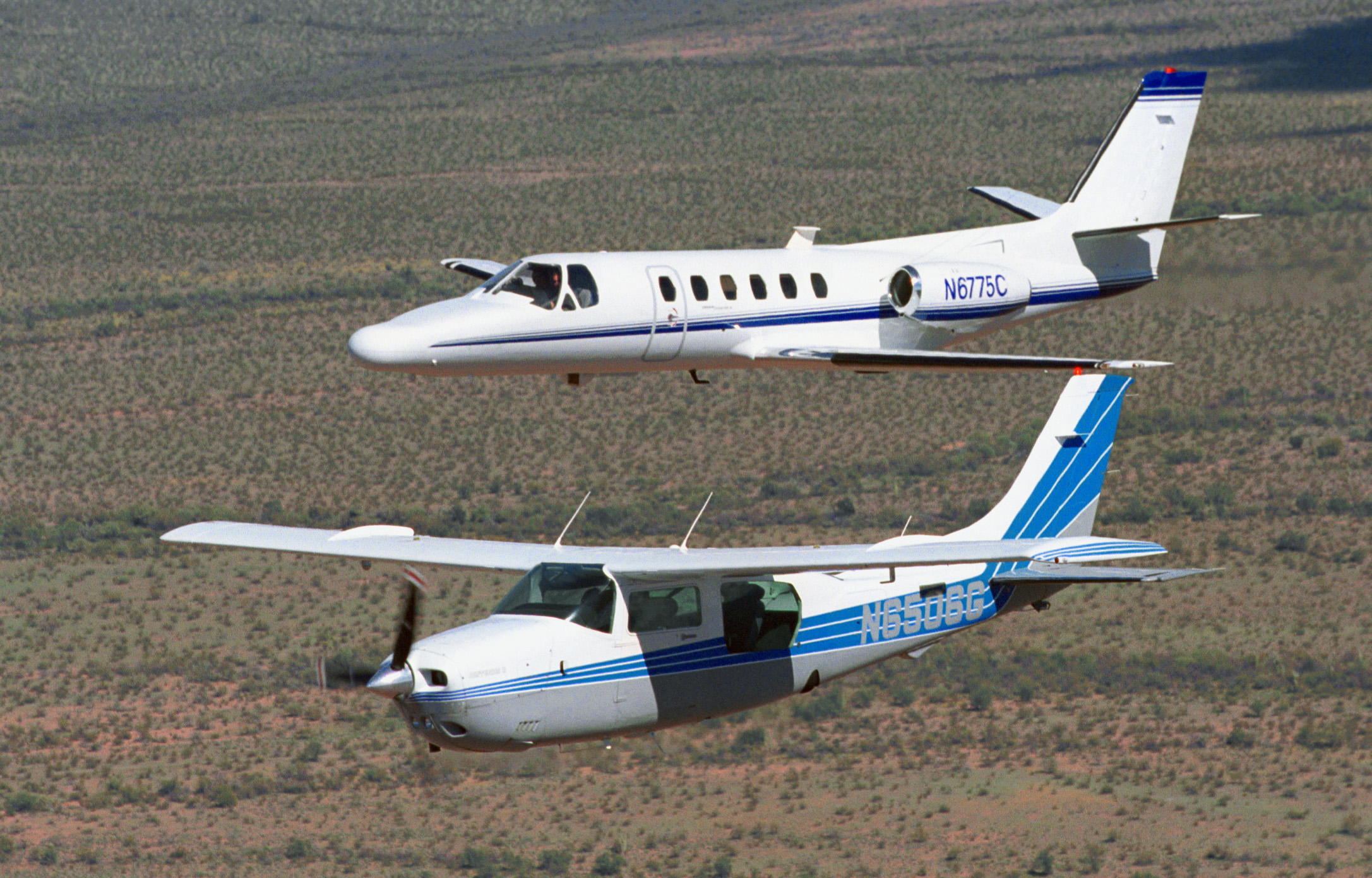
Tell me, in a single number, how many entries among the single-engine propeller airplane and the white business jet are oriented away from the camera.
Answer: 0

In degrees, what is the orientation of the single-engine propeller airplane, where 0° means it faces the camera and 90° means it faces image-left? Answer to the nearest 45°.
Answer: approximately 45°

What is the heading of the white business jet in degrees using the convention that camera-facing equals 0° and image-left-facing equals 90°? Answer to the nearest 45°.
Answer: approximately 45°
